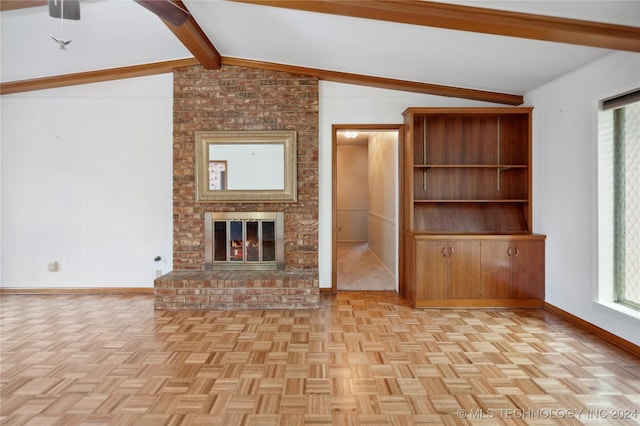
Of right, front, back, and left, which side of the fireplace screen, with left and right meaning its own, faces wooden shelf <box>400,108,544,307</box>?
left

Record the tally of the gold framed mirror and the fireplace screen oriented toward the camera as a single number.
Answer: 2

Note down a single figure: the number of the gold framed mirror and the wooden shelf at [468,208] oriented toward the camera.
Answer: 2

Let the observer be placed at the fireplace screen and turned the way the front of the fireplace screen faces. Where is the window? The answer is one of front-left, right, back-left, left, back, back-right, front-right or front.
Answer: front-left

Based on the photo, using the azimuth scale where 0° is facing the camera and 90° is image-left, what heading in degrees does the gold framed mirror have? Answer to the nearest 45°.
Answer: approximately 0°

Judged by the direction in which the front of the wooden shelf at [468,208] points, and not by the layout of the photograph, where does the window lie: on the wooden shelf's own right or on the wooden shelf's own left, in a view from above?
on the wooden shelf's own left

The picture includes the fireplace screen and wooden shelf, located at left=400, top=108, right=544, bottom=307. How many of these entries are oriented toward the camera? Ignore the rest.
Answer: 2

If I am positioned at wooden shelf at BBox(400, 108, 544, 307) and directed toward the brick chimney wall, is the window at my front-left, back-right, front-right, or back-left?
back-left

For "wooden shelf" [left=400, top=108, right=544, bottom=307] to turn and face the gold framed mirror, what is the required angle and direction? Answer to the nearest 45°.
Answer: approximately 90° to its right
